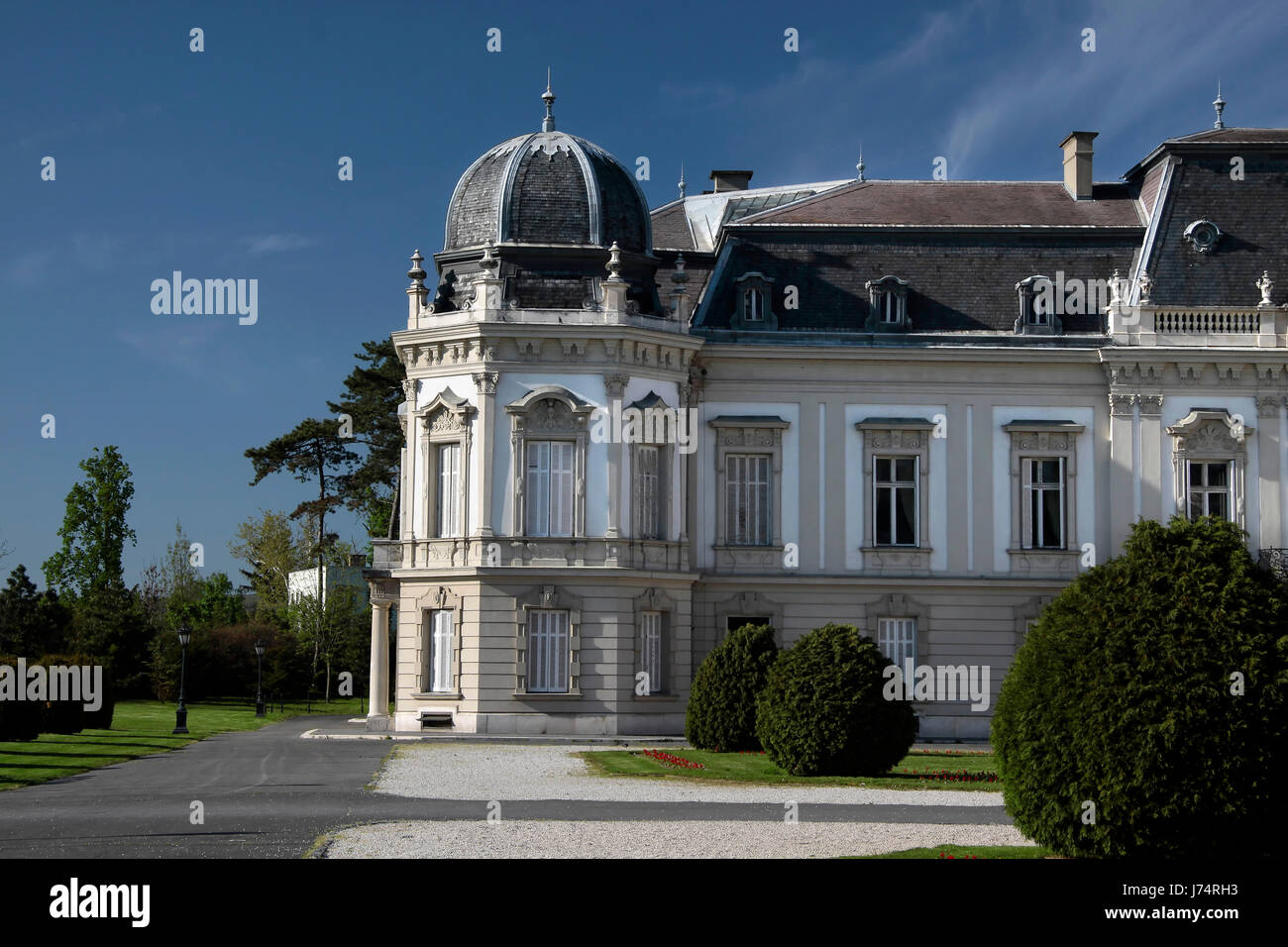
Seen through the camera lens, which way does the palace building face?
facing the viewer

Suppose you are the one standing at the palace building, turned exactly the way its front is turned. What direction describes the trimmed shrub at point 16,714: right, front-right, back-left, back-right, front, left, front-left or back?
front-right

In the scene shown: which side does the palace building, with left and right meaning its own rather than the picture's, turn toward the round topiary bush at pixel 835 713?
front

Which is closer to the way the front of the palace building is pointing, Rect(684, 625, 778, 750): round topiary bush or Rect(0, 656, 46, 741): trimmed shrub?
the round topiary bush

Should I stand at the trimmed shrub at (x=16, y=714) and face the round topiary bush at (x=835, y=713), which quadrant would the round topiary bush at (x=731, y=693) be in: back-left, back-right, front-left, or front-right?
front-left

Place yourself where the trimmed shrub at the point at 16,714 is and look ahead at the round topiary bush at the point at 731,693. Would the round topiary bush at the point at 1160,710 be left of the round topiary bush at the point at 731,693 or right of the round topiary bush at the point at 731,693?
right

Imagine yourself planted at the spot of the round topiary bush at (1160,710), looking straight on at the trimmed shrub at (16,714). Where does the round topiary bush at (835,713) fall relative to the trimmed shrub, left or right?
right

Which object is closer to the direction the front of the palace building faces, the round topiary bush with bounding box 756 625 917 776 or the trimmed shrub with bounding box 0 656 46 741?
the round topiary bush

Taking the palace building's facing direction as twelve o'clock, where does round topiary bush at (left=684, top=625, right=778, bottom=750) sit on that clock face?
The round topiary bush is roughly at 12 o'clock from the palace building.

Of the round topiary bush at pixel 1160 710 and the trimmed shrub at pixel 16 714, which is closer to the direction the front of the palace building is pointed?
the round topiary bush
